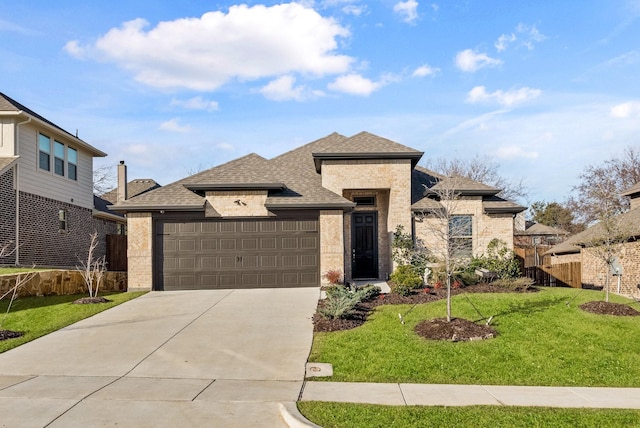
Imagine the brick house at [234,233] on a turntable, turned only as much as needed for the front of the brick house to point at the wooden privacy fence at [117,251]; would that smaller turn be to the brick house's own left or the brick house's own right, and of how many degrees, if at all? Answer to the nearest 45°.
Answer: approximately 135° to the brick house's own right

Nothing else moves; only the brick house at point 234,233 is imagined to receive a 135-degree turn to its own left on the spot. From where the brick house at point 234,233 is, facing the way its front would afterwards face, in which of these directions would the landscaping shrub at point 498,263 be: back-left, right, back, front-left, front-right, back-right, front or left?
front-right

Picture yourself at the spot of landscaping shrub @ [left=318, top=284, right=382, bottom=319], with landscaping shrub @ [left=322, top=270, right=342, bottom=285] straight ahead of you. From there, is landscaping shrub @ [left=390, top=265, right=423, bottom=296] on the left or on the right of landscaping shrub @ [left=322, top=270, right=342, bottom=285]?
right

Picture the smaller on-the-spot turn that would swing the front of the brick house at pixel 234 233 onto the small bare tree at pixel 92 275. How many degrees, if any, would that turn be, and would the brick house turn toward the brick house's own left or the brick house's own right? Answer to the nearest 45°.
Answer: approximately 90° to the brick house's own right

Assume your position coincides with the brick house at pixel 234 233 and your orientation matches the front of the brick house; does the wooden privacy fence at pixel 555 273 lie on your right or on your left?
on your left

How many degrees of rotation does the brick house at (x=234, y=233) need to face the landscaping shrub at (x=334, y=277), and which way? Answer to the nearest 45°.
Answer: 0° — it already faces it

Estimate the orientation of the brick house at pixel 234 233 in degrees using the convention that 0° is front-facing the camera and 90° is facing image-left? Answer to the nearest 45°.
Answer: approximately 0°

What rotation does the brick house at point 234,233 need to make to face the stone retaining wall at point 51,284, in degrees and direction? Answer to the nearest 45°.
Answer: approximately 90° to its right

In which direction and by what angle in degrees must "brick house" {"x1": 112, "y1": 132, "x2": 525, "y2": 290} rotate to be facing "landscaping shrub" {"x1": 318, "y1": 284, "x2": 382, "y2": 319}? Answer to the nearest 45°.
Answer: approximately 45° to its left

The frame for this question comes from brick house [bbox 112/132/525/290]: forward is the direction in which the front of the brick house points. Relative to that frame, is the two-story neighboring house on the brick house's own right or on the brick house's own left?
on the brick house's own right

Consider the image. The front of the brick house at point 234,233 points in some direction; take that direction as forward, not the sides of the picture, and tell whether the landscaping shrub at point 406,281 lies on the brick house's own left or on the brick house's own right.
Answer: on the brick house's own left
